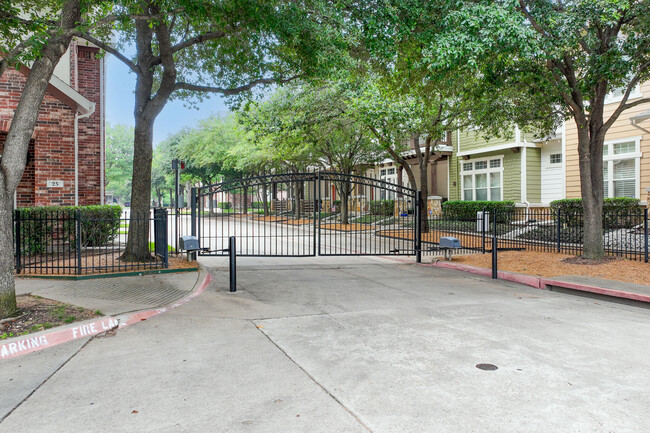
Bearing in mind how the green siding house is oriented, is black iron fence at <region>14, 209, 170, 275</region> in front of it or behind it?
in front

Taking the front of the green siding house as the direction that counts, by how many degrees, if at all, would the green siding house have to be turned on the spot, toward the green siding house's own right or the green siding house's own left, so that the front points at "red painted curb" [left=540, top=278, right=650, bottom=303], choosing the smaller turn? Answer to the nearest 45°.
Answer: approximately 45° to the green siding house's own left

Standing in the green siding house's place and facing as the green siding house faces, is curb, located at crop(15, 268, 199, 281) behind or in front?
in front

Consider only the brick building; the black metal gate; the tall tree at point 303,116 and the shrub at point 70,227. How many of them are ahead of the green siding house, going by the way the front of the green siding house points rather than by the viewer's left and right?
4

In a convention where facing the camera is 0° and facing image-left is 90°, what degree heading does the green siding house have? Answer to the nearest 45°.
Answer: approximately 45°

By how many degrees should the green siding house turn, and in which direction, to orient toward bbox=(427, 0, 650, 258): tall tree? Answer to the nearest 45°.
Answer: approximately 45° to its left

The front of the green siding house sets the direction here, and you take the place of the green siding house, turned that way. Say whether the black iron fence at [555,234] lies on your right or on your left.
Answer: on your left

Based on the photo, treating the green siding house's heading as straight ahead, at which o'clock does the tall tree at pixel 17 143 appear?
The tall tree is roughly at 11 o'clock from the green siding house.

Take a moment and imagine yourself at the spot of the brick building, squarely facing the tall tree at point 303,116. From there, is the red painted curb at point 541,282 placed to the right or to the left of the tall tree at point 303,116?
right
